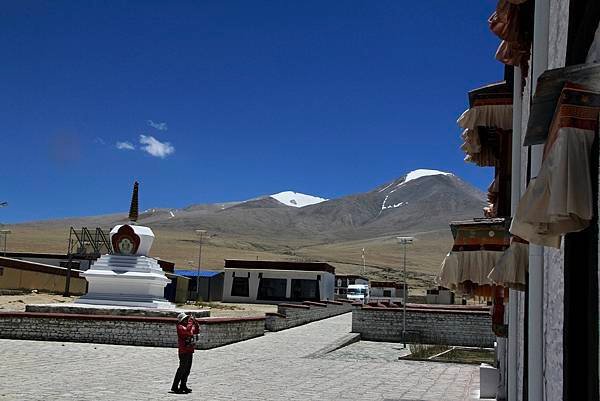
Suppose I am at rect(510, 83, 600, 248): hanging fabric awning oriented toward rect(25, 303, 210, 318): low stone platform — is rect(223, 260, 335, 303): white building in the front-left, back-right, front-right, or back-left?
front-right

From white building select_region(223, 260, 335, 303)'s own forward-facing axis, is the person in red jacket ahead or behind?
ahead

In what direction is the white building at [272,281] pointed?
toward the camera

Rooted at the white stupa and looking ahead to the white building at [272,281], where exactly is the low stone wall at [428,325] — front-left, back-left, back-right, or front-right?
front-right

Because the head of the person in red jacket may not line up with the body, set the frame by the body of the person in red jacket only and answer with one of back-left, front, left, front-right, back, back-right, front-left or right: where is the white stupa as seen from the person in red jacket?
left
